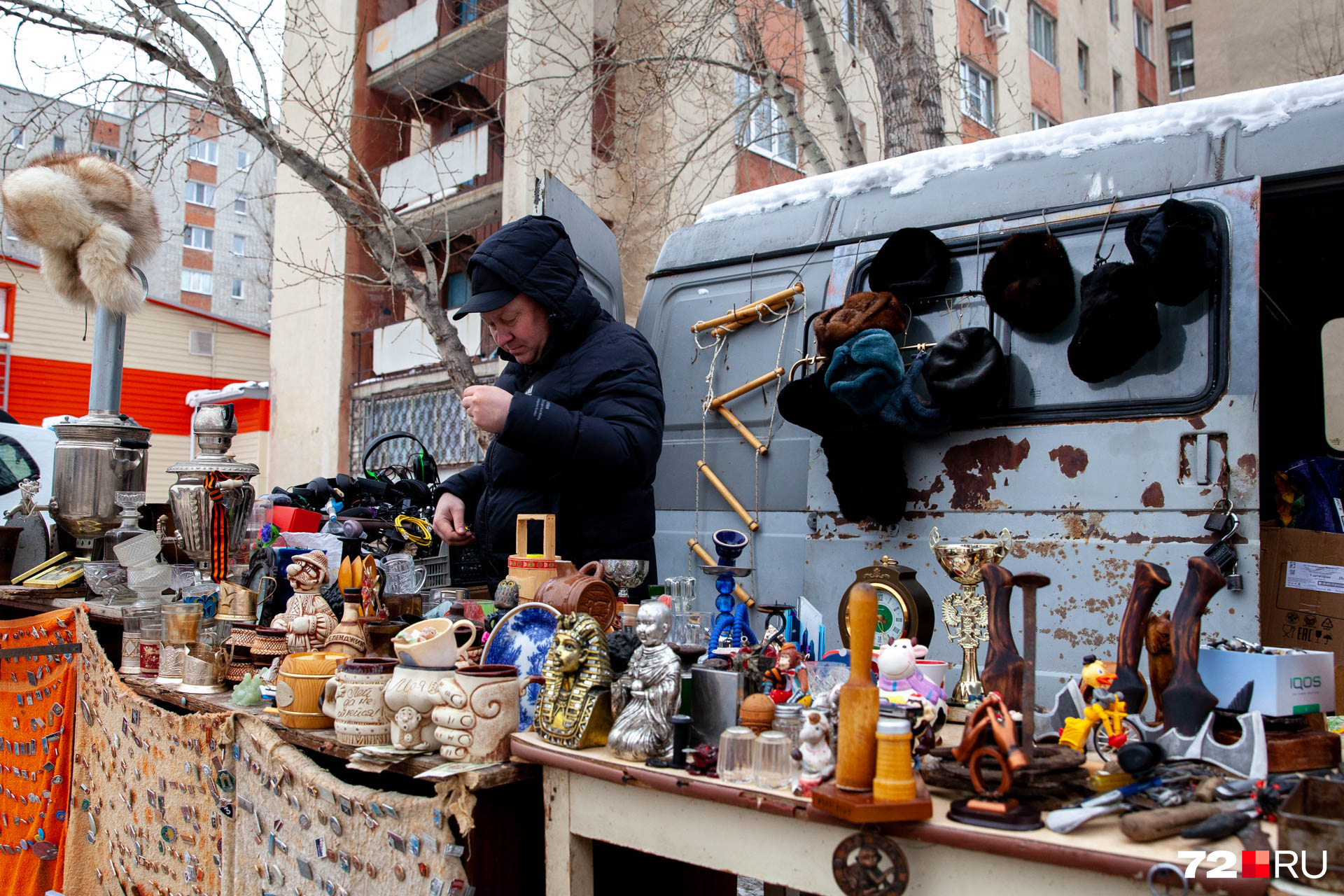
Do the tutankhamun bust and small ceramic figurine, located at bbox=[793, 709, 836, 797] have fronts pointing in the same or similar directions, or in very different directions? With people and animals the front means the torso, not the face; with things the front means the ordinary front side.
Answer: same or similar directions

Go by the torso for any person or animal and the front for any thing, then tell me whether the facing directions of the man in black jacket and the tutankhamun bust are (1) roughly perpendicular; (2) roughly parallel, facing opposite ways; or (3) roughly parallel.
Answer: roughly parallel

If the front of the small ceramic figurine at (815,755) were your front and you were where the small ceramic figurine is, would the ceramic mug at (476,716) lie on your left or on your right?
on your right

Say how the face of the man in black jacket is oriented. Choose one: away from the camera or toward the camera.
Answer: toward the camera

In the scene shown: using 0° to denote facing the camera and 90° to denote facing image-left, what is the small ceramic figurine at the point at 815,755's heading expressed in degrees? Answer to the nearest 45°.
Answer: approximately 45°

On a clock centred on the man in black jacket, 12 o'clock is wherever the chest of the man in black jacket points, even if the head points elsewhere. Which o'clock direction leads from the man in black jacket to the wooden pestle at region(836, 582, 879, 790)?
The wooden pestle is roughly at 10 o'clock from the man in black jacket.

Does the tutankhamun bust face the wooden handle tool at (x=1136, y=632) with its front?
no

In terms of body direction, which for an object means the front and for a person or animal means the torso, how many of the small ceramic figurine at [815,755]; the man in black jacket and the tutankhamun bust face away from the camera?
0

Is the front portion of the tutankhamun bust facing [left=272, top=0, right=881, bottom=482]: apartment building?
no

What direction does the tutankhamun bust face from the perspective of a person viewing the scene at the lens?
facing the viewer and to the left of the viewer

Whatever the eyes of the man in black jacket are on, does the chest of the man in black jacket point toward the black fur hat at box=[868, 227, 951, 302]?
no

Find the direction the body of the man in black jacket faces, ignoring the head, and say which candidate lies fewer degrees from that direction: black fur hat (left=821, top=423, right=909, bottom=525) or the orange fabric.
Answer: the orange fabric
